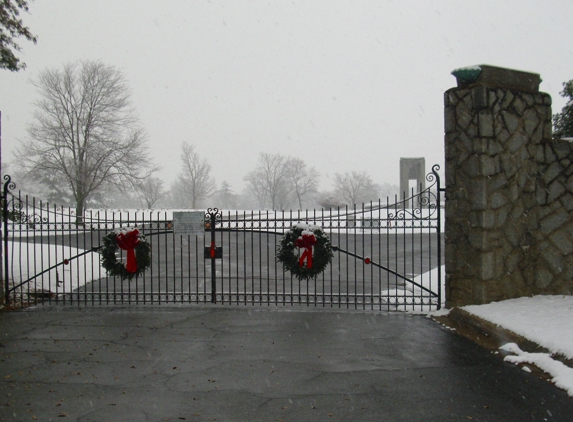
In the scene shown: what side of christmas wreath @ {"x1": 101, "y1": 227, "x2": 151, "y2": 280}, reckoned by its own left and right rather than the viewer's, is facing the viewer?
front

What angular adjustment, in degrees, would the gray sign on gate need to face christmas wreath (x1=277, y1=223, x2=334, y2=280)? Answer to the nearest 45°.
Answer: approximately 45° to its left

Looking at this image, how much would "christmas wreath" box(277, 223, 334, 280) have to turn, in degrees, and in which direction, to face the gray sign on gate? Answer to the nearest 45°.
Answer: approximately 90° to its right

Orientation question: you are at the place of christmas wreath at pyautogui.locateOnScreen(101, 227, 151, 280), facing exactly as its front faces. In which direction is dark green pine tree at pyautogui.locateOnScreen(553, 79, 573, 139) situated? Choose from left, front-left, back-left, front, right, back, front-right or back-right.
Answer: left

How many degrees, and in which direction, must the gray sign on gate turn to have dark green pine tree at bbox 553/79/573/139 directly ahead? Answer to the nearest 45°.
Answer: approximately 90° to its left

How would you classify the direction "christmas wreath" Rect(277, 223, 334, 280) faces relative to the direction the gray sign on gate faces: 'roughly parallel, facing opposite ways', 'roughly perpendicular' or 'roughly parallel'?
roughly parallel

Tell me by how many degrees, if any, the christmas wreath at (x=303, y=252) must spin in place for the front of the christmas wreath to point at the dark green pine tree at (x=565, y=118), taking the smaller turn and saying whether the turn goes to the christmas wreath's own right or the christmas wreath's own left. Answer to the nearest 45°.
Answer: approximately 135° to the christmas wreath's own left

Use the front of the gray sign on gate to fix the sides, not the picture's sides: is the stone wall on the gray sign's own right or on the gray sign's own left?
on the gray sign's own left

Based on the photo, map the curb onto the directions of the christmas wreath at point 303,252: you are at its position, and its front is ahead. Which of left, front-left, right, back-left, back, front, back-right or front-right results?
front-left

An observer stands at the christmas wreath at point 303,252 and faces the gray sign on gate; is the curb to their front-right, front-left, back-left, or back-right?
back-left

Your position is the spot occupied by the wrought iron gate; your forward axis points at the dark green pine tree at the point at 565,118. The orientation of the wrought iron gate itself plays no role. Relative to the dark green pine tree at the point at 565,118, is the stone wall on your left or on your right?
right

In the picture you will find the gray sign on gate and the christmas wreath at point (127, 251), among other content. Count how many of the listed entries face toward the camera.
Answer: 2

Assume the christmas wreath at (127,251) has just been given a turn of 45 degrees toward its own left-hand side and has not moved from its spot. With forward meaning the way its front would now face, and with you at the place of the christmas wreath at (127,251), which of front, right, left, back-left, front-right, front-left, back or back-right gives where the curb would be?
front

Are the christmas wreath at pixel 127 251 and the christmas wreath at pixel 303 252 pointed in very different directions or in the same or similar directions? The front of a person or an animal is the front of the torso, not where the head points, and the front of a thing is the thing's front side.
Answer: same or similar directions
